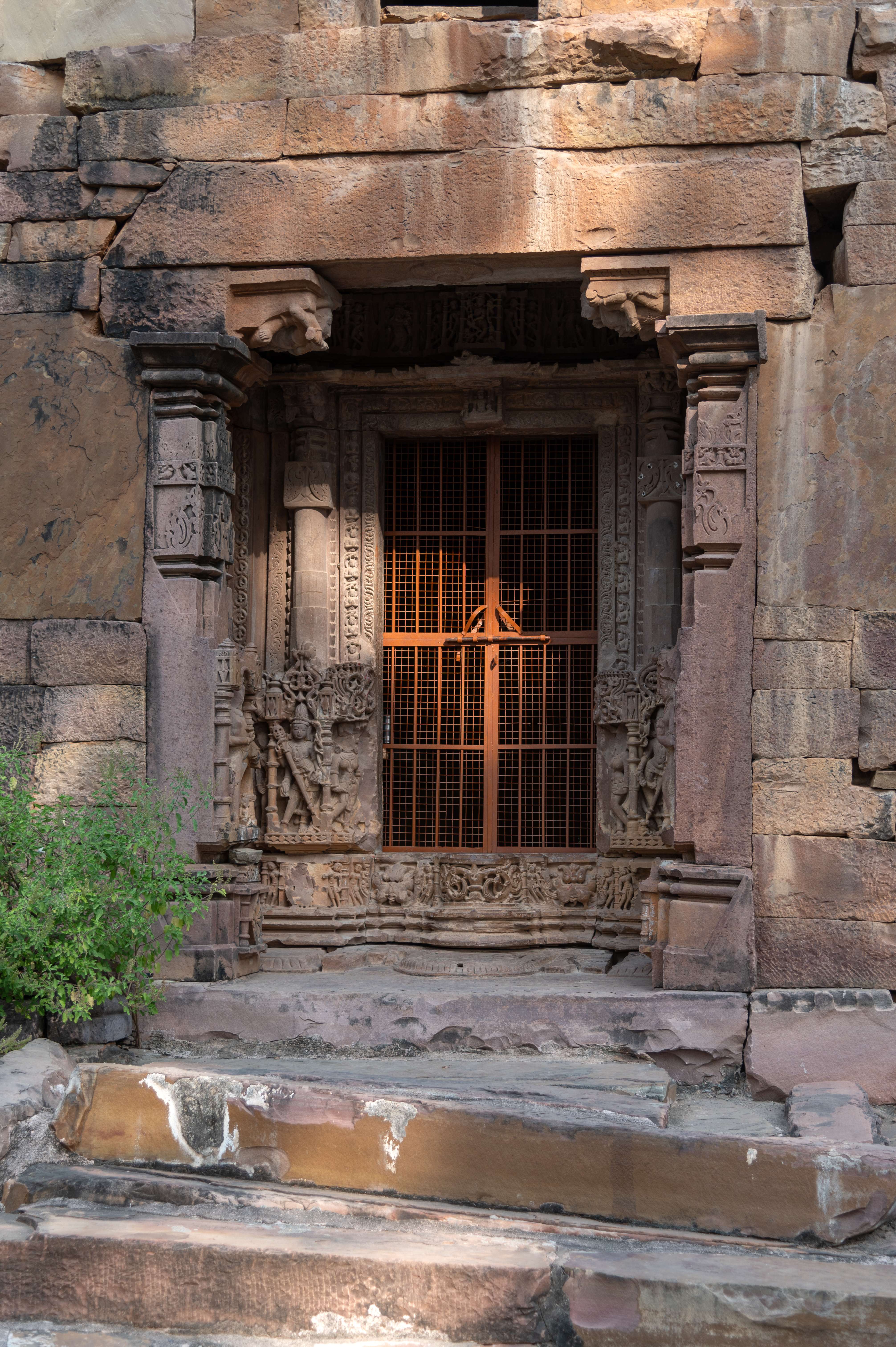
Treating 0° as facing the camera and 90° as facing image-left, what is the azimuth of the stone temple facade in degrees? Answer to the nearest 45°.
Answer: approximately 0°
